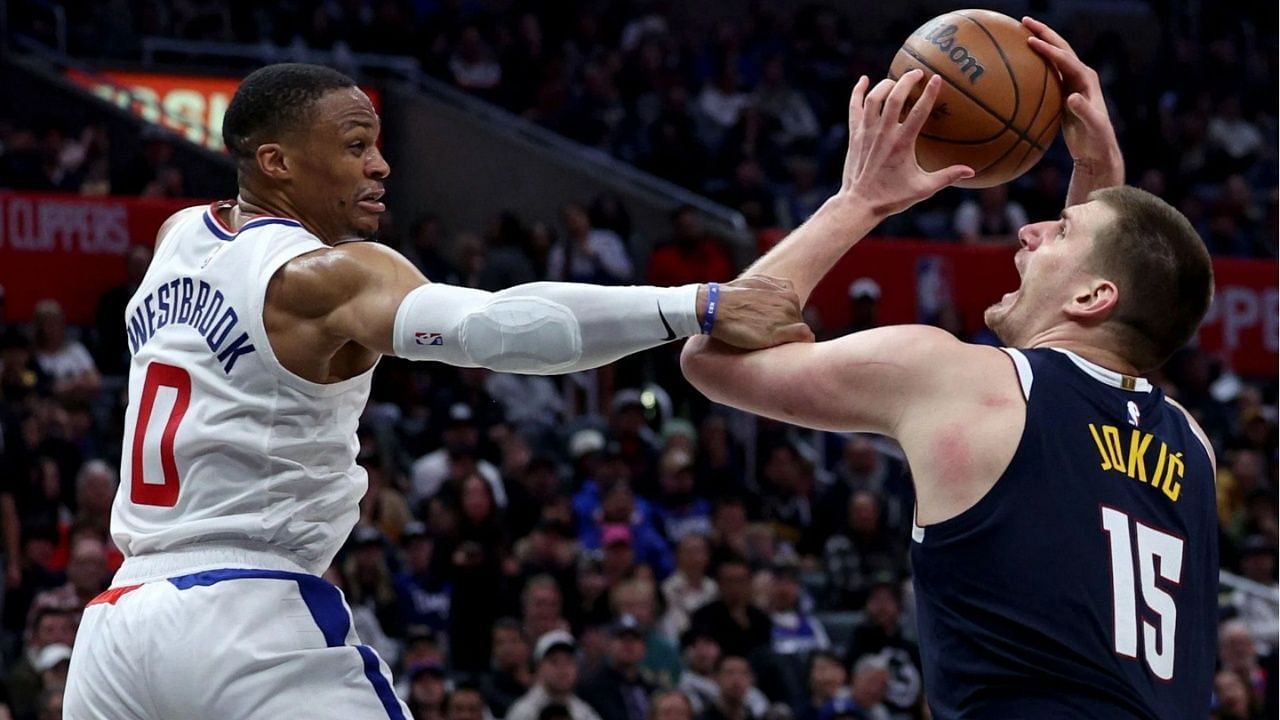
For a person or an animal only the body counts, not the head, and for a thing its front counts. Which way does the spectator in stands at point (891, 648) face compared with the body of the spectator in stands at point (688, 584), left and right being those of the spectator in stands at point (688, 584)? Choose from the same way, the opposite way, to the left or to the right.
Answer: the same way

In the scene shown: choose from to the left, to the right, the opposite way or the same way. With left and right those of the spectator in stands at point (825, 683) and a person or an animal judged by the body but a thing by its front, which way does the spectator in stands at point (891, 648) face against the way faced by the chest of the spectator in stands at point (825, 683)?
the same way

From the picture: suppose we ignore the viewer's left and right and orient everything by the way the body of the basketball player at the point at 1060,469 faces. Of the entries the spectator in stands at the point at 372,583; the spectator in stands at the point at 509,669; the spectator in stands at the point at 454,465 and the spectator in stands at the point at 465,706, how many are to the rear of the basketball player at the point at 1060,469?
0

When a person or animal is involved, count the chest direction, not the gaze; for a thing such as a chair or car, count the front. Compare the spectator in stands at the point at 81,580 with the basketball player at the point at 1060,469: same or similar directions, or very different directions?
very different directions

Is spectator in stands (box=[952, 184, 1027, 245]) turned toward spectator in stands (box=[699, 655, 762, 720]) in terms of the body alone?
yes

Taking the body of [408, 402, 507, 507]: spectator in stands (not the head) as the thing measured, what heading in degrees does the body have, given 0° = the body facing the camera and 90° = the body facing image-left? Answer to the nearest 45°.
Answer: approximately 0°

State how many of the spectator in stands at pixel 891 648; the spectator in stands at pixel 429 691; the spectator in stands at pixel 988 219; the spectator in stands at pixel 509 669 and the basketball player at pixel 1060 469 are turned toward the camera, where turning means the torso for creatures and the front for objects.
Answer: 4

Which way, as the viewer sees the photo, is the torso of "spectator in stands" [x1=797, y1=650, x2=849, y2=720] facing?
toward the camera

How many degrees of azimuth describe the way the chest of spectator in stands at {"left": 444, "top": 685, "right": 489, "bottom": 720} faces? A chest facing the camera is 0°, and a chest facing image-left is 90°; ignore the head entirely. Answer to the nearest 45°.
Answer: approximately 0°

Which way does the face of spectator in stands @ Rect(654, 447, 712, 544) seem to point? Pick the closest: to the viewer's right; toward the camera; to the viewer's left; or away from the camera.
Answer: toward the camera

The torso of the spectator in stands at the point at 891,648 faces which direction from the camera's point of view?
toward the camera

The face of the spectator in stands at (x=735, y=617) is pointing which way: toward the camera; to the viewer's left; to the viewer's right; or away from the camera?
toward the camera

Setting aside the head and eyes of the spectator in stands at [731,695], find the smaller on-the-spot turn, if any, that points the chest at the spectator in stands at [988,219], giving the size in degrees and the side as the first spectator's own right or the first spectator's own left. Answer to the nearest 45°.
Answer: approximately 180°

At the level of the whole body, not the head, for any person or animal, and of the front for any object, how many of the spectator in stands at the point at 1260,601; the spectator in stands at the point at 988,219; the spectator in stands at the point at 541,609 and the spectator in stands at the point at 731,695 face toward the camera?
4

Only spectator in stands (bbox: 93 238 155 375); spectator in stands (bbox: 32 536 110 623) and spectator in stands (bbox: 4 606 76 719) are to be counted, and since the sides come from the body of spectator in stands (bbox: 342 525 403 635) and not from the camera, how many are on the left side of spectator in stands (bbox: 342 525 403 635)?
0

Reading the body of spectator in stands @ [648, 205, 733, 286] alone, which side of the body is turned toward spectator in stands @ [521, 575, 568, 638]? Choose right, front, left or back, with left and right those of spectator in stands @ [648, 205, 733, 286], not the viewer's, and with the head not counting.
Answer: front

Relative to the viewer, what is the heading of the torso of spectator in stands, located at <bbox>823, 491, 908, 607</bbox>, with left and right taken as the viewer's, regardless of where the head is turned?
facing the viewer

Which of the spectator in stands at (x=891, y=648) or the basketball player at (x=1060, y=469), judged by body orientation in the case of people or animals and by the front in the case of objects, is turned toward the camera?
the spectator in stands

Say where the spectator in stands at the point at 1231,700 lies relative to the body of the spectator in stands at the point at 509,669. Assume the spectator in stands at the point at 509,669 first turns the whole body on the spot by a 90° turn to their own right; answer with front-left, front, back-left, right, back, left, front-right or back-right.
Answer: back

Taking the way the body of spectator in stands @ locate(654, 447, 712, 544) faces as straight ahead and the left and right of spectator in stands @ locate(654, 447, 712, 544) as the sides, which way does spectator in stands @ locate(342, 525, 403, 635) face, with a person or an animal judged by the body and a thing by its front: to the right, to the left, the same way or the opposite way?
the same way
